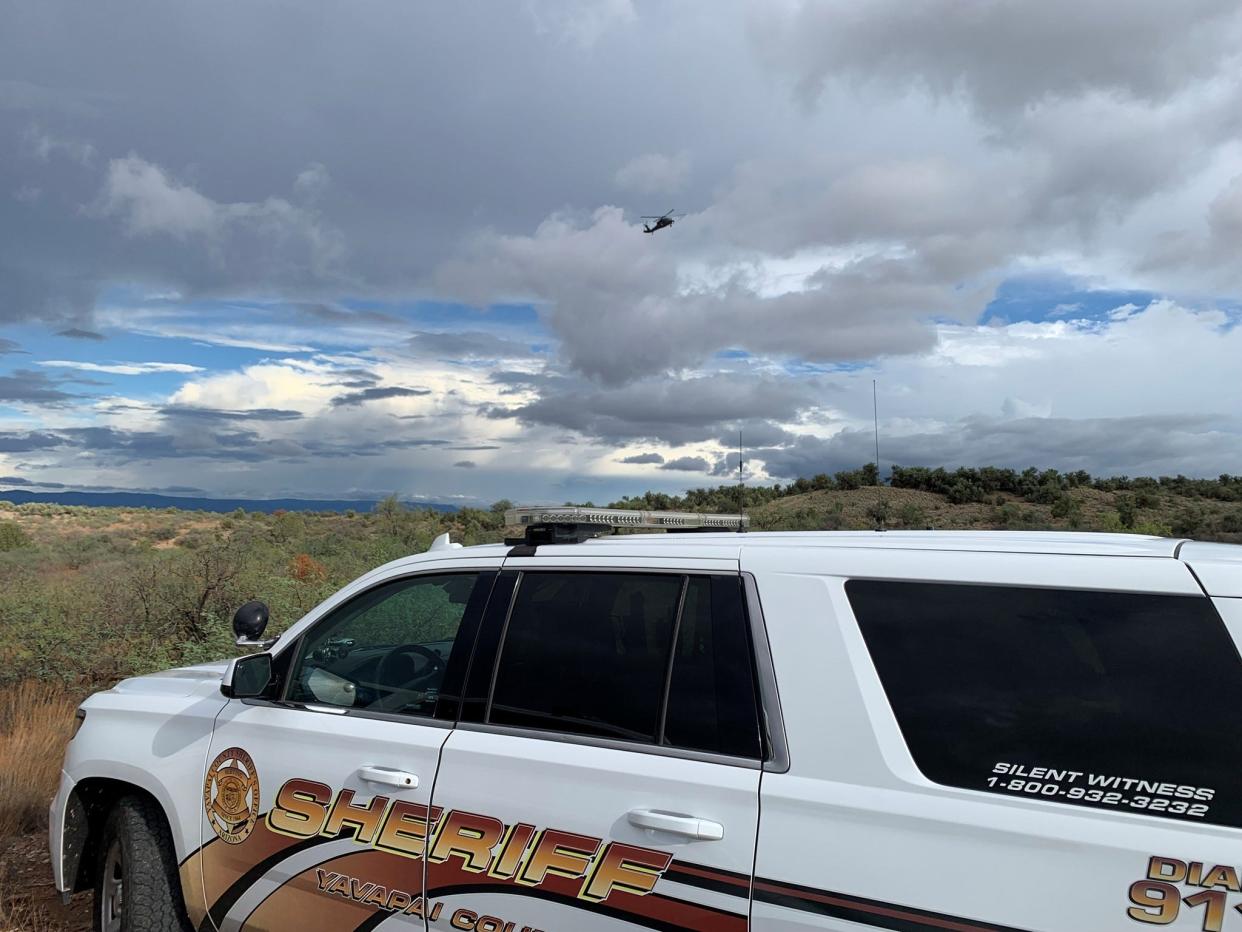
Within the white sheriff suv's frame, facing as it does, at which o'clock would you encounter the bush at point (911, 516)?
The bush is roughly at 2 o'clock from the white sheriff suv.

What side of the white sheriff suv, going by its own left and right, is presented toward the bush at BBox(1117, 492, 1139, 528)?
right

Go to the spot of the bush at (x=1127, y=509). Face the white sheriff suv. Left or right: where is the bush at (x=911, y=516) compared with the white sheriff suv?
right

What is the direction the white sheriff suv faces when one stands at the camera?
facing away from the viewer and to the left of the viewer

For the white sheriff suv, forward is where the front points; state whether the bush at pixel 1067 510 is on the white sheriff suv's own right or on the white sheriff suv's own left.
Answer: on the white sheriff suv's own right

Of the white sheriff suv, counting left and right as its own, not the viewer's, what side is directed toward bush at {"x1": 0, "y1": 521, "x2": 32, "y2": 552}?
front
